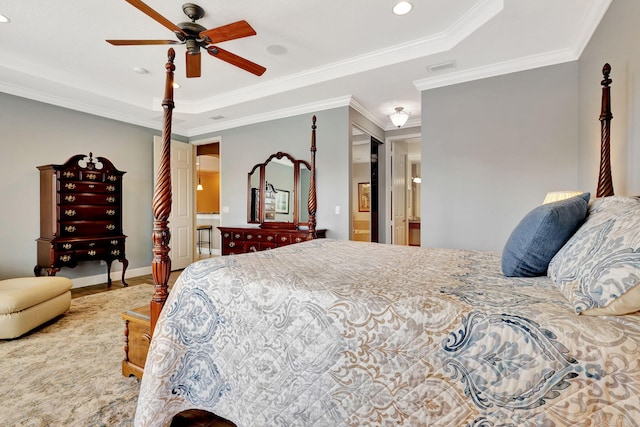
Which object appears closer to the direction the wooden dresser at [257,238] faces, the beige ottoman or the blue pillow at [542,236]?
the beige ottoman

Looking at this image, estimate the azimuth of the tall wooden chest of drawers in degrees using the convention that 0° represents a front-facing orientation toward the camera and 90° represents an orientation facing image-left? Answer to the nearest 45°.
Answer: approximately 315°

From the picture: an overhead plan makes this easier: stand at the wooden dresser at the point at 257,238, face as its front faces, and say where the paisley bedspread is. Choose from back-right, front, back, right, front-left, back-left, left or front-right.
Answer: front-left

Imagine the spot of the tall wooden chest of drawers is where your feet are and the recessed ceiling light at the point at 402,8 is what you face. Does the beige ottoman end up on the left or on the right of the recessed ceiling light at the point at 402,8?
right

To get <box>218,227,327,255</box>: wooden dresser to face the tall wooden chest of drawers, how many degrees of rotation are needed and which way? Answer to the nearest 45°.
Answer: approximately 45° to its right

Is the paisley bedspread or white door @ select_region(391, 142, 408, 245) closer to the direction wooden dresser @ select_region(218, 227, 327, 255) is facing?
the paisley bedspread

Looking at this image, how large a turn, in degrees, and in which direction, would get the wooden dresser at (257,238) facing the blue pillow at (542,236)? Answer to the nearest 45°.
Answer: approximately 45° to its left
